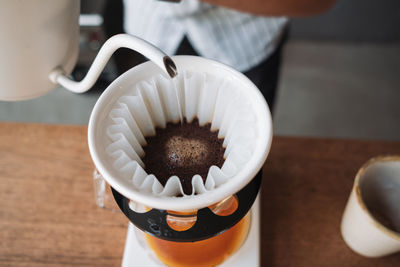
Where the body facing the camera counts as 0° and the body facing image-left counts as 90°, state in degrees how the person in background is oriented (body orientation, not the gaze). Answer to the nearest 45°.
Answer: approximately 0°
